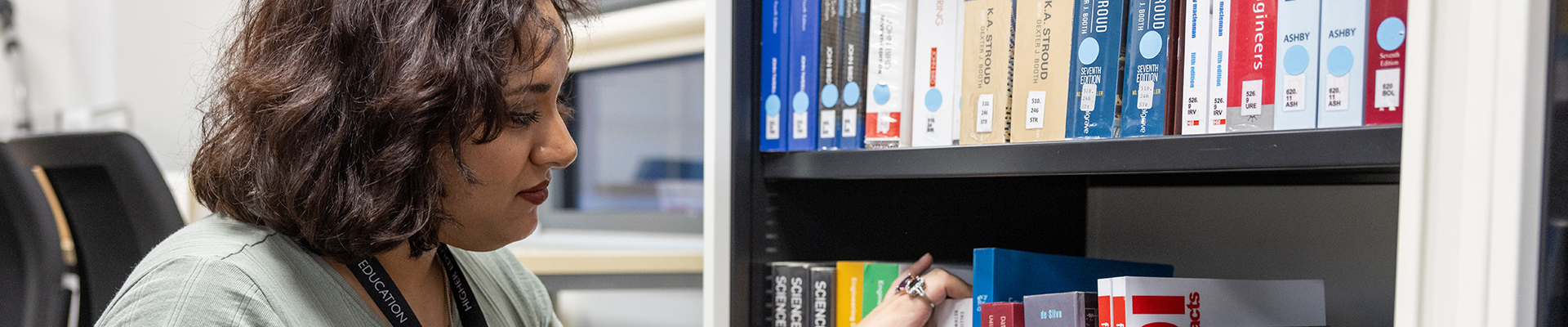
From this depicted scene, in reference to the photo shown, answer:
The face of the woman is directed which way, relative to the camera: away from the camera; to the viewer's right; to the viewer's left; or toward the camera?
to the viewer's right

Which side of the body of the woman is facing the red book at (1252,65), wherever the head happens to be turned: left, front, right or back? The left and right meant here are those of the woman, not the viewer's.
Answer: front

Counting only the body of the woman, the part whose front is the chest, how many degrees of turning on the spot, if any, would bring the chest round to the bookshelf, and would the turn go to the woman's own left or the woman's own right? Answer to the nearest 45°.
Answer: approximately 45° to the woman's own left

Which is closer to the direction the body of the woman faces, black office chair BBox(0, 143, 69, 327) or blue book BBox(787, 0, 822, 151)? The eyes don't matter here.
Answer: the blue book

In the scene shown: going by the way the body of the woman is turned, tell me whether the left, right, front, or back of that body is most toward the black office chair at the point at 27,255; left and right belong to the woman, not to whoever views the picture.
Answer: back

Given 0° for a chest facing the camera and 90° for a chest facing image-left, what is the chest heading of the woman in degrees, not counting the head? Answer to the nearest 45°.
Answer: approximately 315°

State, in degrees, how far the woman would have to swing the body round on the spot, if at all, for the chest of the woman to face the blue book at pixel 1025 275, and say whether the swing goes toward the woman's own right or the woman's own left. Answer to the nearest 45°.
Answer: approximately 45° to the woman's own left

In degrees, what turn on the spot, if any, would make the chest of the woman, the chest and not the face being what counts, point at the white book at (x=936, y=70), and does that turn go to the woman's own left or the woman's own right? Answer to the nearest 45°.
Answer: approximately 45° to the woman's own left

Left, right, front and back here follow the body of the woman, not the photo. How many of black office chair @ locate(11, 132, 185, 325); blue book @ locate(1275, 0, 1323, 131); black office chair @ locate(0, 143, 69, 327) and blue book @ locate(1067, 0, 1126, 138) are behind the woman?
2
